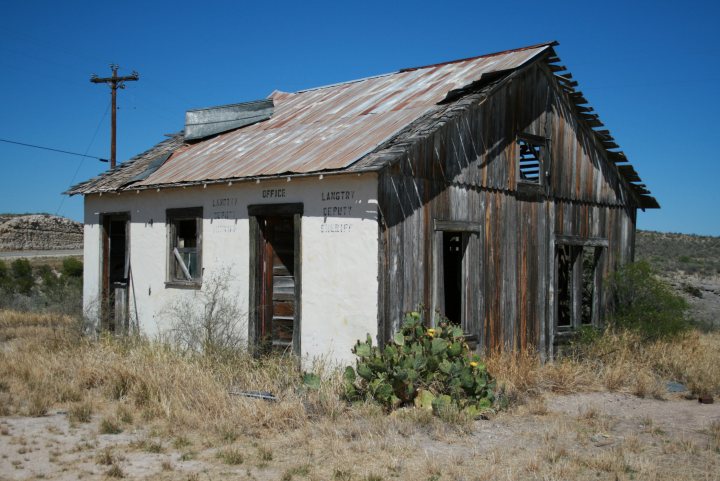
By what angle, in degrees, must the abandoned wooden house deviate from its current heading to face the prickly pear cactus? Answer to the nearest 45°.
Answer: approximately 45° to its left

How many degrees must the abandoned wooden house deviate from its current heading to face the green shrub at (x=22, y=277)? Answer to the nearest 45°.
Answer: approximately 90° to its right

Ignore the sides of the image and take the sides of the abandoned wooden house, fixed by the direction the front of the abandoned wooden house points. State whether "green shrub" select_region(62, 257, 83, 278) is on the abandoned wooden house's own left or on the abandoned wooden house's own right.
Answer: on the abandoned wooden house's own right

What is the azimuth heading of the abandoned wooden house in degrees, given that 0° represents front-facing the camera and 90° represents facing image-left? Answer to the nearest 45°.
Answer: approximately 45°
